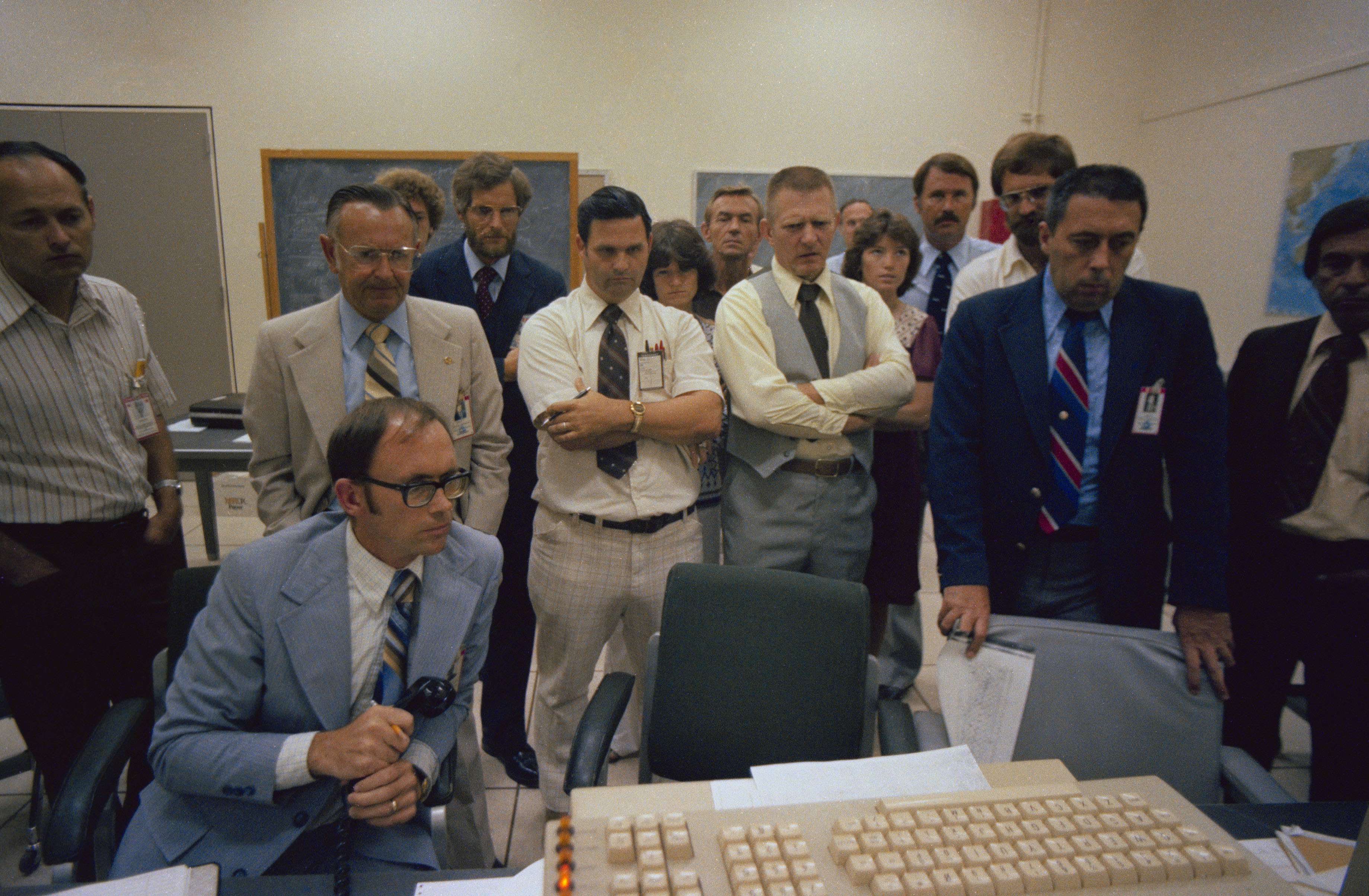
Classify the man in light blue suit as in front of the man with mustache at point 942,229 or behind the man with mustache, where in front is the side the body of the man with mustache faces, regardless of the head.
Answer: in front

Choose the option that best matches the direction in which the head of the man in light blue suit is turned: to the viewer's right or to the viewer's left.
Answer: to the viewer's right

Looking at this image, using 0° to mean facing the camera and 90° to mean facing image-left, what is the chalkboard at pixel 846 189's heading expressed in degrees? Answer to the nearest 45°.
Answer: approximately 0°

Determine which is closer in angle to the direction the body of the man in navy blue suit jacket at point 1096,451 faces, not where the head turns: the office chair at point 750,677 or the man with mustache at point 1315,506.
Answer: the office chair

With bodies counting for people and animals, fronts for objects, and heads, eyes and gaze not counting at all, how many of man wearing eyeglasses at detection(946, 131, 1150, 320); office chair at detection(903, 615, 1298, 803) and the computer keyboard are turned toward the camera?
2

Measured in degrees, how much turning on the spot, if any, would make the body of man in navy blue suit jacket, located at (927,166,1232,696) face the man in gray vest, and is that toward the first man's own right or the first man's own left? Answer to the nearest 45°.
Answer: approximately 90° to the first man's own right

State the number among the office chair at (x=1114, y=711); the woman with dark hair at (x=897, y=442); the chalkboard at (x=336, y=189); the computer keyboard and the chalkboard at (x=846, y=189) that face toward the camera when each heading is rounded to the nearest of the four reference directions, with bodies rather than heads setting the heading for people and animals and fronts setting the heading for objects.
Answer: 4

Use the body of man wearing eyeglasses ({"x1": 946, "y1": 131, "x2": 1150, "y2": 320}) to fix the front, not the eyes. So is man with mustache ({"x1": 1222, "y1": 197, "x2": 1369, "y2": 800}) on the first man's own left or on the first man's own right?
on the first man's own left

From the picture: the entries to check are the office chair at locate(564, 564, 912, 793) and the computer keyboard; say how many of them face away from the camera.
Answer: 1

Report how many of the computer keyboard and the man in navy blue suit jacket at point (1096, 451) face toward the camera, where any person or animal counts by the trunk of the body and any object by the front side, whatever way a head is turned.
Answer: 1

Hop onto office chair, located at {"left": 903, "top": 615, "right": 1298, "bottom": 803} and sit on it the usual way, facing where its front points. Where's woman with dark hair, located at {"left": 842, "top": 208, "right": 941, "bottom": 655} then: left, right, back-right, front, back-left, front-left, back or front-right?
back-right

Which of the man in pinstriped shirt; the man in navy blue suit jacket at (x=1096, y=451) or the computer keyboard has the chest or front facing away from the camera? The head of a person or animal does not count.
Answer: the computer keyboard

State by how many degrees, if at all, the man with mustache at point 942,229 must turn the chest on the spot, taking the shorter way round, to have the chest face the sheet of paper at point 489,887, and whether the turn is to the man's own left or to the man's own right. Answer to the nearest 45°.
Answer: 0° — they already face it
